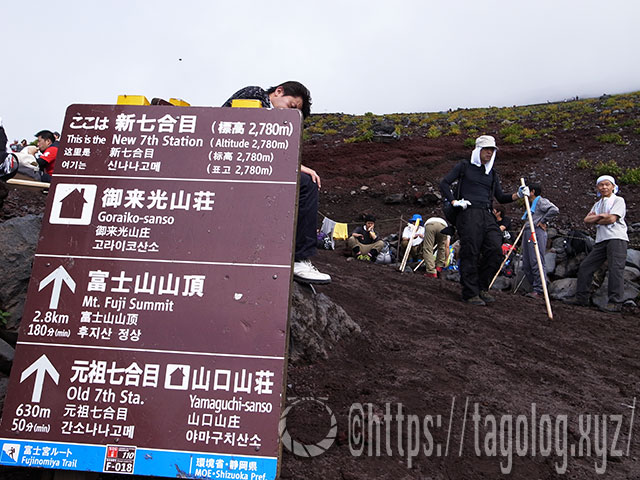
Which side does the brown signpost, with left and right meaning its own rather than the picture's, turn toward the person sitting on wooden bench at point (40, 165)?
back

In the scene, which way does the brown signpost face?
toward the camera

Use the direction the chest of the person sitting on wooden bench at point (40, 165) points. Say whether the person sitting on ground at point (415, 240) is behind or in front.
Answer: behind

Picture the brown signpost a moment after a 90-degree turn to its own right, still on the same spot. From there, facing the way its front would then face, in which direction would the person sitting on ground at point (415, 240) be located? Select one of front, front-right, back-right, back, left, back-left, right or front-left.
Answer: back-right

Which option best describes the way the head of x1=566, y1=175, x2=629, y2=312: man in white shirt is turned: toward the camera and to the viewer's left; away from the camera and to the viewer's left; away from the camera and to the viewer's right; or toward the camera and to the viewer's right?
toward the camera and to the viewer's left

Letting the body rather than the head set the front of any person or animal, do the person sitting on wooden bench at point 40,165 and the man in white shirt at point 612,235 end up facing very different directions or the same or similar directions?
same or similar directions

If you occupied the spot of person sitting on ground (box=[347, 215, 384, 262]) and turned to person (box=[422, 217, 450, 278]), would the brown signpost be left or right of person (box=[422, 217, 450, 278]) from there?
right

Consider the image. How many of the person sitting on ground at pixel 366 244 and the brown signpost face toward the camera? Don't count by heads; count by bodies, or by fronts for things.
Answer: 2

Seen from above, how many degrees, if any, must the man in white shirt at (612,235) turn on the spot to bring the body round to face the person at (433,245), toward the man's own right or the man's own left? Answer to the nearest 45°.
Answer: approximately 45° to the man's own right

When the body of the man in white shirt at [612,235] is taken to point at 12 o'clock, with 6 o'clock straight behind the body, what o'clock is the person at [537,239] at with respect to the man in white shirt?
The person is roughly at 3 o'clock from the man in white shirt.
